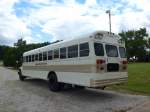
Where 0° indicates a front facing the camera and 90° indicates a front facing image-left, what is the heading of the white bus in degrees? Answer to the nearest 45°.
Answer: approximately 135°
